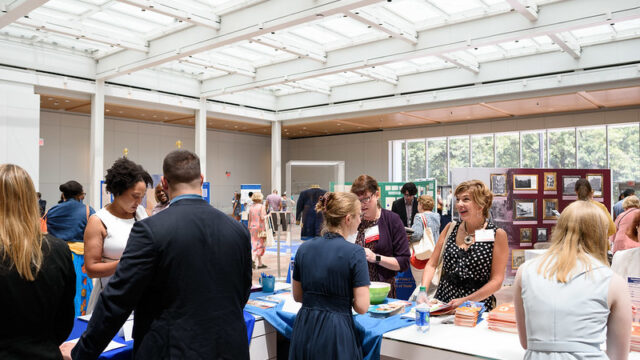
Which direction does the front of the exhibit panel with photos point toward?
toward the camera

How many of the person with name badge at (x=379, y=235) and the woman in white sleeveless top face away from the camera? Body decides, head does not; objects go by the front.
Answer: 0

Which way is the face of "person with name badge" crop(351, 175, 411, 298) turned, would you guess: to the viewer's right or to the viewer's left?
to the viewer's left

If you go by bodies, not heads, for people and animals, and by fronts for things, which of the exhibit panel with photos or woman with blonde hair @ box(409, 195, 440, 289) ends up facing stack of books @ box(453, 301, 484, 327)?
the exhibit panel with photos

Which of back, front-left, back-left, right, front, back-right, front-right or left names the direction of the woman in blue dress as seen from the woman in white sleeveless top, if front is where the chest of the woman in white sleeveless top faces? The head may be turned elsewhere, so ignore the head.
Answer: front

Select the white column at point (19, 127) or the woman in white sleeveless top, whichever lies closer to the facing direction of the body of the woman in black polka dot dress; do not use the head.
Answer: the woman in white sleeveless top

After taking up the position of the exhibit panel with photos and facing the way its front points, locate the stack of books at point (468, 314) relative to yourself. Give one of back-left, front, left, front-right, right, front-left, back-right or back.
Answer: front

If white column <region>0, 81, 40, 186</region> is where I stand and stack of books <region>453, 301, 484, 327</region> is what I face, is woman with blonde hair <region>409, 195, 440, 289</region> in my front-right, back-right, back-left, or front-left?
front-left

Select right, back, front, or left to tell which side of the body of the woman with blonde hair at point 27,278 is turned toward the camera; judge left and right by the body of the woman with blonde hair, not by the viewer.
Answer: back

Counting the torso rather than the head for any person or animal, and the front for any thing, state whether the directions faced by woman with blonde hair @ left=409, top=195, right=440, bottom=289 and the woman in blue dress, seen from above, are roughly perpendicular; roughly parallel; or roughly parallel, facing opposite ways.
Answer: roughly perpendicular

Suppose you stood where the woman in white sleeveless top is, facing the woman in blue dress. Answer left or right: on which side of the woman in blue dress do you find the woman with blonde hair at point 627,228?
left

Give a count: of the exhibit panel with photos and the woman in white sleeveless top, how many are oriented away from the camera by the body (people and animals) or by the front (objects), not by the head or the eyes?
0

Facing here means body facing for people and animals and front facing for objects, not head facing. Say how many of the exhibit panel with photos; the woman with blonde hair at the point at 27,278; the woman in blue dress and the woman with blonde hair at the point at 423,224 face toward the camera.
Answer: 1

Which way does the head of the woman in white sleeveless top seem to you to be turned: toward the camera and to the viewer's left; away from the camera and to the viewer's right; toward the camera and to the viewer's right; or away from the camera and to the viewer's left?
toward the camera and to the viewer's right

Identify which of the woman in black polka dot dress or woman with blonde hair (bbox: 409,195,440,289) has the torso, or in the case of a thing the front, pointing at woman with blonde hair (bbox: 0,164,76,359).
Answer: the woman in black polka dot dress
